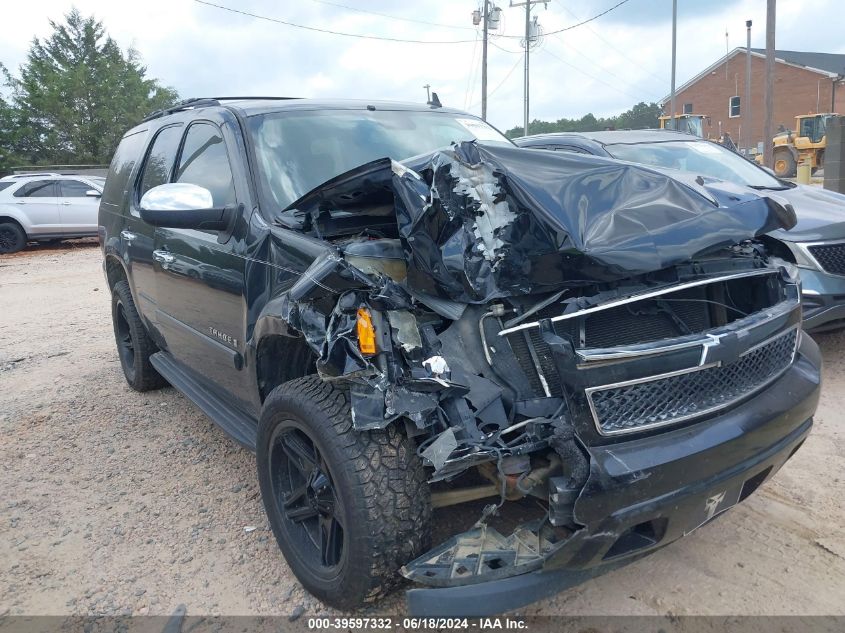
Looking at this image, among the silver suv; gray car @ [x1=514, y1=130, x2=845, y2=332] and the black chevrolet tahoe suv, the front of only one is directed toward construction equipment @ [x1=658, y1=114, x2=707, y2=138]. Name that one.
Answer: the silver suv

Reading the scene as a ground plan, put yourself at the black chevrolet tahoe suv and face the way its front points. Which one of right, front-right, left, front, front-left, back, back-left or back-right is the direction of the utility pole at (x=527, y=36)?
back-left

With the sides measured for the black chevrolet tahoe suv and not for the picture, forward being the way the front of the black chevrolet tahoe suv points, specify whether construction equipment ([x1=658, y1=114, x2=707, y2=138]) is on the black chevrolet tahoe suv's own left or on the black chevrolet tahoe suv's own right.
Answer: on the black chevrolet tahoe suv's own left

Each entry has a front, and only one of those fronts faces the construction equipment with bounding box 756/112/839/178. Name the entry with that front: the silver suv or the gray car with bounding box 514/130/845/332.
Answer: the silver suv

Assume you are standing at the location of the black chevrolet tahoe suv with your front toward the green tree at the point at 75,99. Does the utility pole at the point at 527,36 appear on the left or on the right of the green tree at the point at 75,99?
right

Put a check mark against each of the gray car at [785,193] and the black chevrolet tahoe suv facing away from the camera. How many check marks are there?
0

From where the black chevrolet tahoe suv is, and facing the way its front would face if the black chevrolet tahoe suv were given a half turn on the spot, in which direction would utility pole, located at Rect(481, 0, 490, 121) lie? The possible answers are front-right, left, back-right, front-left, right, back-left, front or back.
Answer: front-right

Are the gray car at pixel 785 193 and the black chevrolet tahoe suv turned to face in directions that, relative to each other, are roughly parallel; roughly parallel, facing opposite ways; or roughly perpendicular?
roughly parallel

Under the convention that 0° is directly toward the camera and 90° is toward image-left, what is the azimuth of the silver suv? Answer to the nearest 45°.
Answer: approximately 270°

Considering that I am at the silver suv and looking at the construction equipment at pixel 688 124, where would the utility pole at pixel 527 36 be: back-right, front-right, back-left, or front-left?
front-left

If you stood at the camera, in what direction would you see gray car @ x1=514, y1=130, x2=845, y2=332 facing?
facing the viewer and to the right of the viewer

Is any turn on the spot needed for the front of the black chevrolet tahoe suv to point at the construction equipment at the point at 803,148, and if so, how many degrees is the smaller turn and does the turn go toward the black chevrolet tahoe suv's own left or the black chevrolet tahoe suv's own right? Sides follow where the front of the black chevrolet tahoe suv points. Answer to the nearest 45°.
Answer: approximately 90° to the black chevrolet tahoe suv's own left
